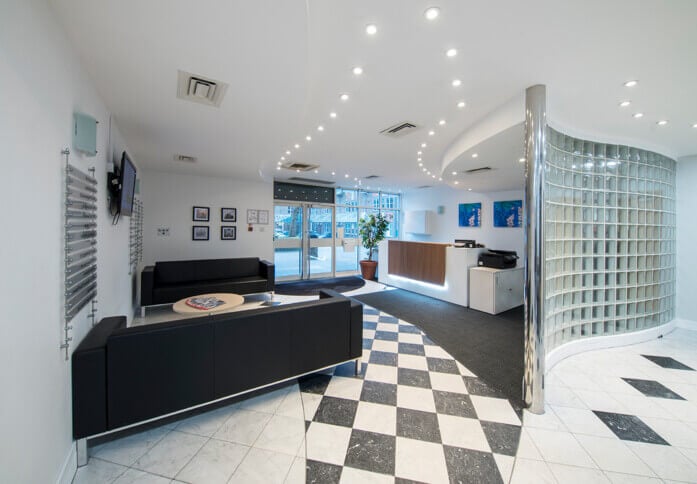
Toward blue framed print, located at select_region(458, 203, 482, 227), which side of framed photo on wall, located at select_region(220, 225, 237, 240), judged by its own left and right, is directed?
left

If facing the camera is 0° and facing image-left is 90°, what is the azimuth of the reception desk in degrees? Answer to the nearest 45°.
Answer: approximately 45°

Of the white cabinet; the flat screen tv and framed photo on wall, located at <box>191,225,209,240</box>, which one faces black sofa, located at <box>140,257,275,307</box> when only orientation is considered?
the framed photo on wall

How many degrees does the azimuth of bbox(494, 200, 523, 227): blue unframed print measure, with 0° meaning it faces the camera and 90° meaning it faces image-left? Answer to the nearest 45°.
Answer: approximately 0°

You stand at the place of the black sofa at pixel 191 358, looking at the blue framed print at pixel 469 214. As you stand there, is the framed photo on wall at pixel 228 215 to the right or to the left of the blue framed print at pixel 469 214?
left

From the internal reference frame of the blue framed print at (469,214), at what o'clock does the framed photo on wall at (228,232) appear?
The framed photo on wall is roughly at 2 o'clock from the blue framed print.

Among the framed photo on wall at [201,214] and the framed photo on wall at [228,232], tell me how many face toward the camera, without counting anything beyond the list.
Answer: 2

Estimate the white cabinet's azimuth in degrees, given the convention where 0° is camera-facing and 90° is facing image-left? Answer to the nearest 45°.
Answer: approximately 315°

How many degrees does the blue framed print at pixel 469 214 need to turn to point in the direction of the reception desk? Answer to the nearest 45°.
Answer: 0° — it already faces it

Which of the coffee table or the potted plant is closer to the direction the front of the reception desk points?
the coffee table
